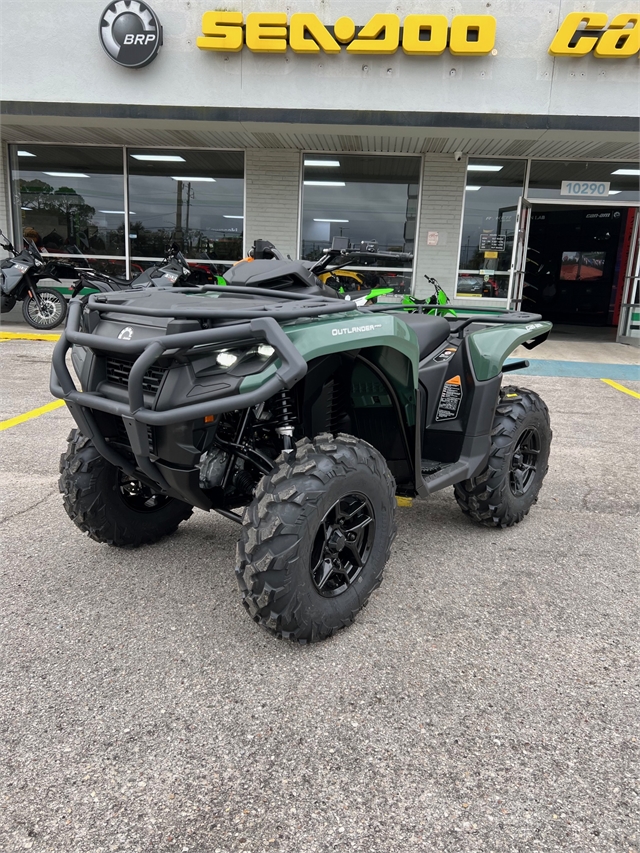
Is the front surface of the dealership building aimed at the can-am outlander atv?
yes

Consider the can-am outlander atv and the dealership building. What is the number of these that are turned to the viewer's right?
0

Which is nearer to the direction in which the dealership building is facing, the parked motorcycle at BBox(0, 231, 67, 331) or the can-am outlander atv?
the can-am outlander atv

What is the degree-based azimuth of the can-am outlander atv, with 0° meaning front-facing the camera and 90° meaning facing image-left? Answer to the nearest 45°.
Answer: approximately 45°

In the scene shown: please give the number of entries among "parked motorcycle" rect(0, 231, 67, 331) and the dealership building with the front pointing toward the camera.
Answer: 1

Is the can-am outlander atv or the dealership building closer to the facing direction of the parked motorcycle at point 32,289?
the dealership building

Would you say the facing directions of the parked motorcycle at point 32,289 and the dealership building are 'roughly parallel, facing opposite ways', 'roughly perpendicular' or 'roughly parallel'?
roughly perpendicular

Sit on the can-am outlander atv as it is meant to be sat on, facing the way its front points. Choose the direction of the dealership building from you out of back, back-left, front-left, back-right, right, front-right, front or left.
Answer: back-right

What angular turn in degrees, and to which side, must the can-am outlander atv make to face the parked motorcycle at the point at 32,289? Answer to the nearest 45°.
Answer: approximately 90° to its right

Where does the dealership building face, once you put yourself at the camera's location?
facing the viewer

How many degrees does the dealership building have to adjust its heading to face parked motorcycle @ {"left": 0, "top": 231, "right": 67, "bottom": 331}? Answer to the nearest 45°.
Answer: approximately 90° to its right
